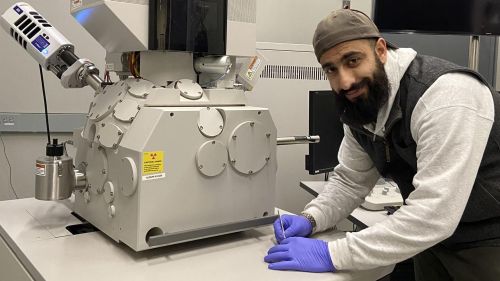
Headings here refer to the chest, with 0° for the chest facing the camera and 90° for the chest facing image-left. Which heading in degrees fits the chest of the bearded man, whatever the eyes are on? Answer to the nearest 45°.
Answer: approximately 45°

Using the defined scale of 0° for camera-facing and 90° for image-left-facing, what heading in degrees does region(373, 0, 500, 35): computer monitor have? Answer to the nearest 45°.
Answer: approximately 0°

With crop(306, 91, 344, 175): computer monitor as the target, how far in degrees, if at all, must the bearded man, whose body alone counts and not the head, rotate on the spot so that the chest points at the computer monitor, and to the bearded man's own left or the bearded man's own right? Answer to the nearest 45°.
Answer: approximately 135° to the bearded man's own right

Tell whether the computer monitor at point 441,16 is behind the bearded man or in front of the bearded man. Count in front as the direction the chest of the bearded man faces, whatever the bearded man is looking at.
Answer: behind

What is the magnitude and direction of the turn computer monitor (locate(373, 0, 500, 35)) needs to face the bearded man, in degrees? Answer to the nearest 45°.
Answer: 0° — it already faces them

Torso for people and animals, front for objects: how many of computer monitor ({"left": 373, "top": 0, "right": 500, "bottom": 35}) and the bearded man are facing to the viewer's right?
0
